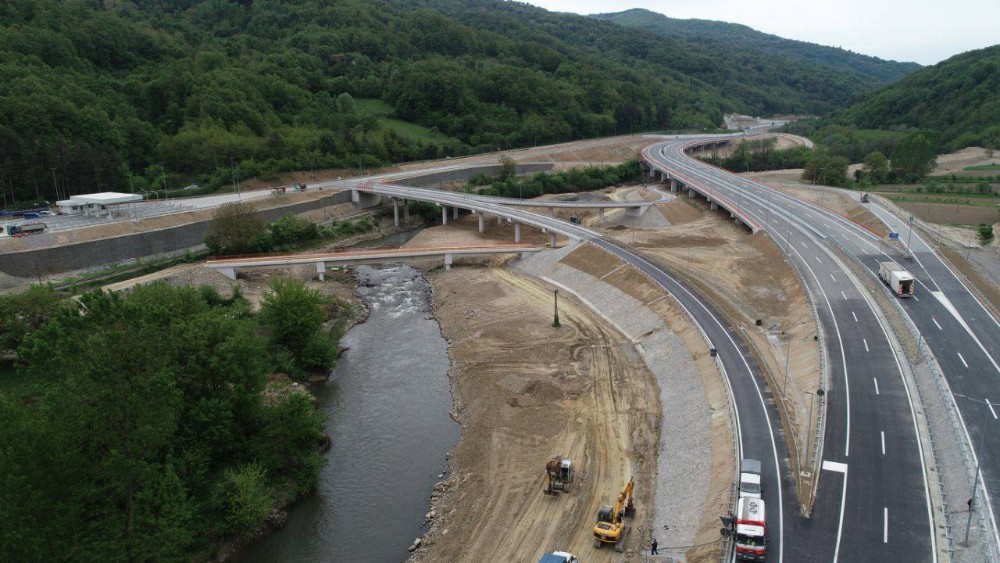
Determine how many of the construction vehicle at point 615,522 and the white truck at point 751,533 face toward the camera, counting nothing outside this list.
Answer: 1

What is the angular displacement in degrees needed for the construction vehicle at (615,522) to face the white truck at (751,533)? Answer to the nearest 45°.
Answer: approximately 90° to its right

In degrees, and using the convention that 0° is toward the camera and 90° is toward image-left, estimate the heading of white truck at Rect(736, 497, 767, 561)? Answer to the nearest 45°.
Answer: approximately 0°

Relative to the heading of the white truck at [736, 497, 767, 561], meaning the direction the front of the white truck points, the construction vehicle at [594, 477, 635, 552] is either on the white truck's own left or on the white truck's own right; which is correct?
on the white truck's own right

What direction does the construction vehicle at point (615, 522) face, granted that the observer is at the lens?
facing away from the viewer and to the right of the viewer

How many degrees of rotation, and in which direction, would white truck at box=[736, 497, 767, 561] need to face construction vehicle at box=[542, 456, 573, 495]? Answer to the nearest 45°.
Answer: approximately 135° to its right
